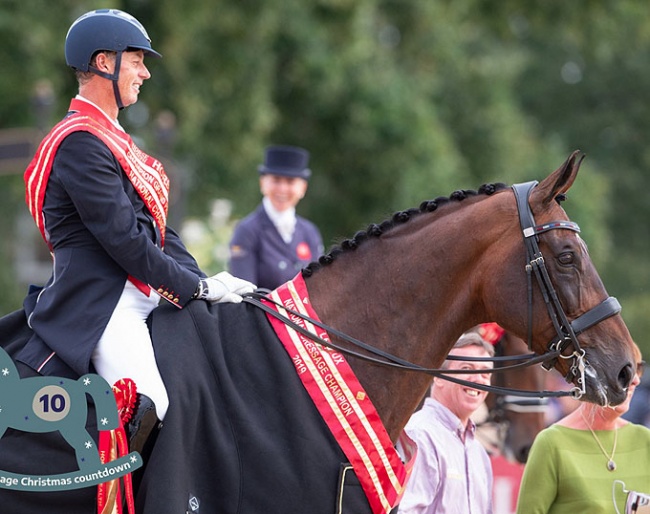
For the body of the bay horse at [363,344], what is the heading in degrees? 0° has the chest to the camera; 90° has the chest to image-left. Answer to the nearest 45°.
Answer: approximately 270°

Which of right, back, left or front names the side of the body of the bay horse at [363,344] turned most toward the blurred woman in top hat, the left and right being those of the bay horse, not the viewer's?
left

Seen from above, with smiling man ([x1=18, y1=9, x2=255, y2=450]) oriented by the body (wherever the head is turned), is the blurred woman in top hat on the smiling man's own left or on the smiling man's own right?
on the smiling man's own left

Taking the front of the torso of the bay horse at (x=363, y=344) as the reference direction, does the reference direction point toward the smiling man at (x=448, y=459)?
no

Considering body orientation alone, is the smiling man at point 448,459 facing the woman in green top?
no

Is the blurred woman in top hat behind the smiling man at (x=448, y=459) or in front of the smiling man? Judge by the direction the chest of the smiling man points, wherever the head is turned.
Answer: behind

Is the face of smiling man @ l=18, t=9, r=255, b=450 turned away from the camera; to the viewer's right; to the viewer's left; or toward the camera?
to the viewer's right

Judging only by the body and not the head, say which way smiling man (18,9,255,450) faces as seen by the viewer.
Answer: to the viewer's right

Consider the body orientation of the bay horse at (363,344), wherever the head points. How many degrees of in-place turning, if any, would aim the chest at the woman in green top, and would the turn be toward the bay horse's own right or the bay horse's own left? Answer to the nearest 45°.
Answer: approximately 45° to the bay horse's own left

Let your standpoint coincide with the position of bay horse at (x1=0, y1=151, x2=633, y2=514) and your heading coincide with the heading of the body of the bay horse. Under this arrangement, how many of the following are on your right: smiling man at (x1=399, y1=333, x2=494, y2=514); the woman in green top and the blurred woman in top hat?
0

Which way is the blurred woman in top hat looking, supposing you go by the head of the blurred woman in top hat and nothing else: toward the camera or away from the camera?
toward the camera

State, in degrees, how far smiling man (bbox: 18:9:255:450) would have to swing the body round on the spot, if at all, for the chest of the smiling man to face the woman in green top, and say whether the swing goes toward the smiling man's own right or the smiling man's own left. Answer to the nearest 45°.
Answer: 0° — they already face them
